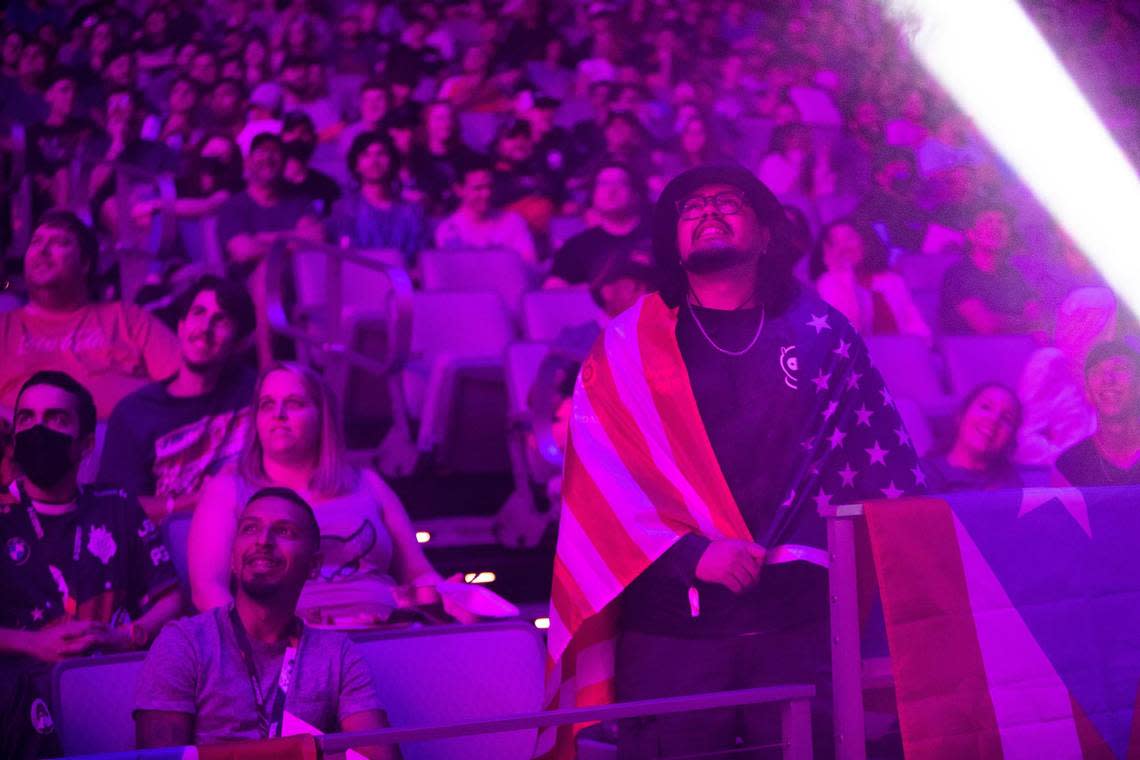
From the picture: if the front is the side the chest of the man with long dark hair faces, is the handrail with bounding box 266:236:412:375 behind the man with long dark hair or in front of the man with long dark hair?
behind

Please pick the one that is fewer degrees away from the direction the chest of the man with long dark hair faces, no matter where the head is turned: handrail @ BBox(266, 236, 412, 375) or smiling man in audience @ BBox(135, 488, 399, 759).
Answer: the smiling man in audience

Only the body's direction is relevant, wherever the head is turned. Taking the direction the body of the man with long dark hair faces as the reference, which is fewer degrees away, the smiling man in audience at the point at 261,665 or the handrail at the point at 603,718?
the handrail

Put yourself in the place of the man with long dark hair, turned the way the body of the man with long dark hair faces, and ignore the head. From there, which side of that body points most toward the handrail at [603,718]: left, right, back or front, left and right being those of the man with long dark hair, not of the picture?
front

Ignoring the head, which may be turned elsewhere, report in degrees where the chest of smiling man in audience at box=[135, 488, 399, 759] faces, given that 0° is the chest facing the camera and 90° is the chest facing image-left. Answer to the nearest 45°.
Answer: approximately 0°

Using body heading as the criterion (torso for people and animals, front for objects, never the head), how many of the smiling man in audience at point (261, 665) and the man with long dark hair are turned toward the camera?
2

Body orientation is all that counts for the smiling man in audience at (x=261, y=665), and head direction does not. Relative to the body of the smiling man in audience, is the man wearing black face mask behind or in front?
behind

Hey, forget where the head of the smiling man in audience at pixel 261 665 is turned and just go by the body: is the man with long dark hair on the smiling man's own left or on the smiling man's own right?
on the smiling man's own left

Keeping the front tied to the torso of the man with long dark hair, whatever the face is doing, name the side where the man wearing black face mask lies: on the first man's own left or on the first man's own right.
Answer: on the first man's own right
